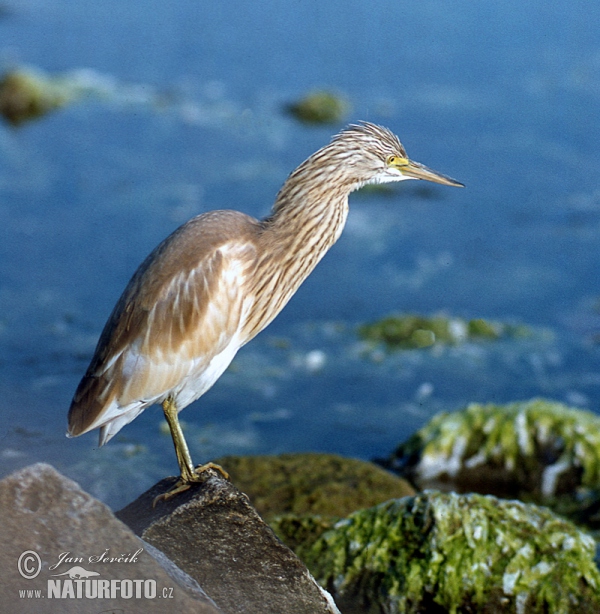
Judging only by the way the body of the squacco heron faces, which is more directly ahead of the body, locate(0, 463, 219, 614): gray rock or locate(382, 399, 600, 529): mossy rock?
the mossy rock

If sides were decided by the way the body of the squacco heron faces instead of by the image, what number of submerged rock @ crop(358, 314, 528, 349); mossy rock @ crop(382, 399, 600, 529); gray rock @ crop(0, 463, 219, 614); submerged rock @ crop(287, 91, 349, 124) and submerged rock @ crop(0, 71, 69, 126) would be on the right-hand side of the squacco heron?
1

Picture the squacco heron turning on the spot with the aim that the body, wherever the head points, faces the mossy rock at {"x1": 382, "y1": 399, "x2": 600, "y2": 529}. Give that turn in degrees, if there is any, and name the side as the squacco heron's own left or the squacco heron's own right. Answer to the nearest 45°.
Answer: approximately 45° to the squacco heron's own left

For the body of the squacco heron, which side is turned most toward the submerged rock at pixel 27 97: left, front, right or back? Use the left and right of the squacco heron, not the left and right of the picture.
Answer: left

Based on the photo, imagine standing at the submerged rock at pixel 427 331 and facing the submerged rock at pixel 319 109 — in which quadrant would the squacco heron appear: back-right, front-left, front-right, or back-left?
back-left

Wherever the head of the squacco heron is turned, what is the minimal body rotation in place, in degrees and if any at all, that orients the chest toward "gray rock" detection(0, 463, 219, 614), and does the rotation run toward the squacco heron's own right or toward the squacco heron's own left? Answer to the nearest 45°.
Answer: approximately 90° to the squacco heron's own right

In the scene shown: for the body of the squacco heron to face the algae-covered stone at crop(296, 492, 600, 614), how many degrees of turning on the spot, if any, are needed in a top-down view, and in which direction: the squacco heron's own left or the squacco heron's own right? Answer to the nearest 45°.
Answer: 0° — it already faces it

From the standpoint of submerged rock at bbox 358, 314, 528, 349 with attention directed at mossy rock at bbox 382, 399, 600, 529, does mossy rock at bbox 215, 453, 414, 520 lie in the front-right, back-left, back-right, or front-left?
front-right

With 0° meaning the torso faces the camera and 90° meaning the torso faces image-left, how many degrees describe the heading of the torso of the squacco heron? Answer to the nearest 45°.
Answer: approximately 270°

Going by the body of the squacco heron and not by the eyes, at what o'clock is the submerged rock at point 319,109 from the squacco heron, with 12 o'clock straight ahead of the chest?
The submerged rock is roughly at 9 o'clock from the squacco heron.
